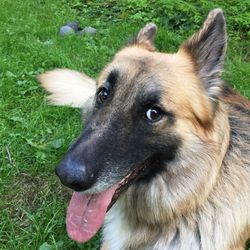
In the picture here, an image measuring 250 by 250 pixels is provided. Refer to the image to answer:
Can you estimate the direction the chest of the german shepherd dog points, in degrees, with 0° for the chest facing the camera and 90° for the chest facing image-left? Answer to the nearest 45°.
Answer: approximately 45°
